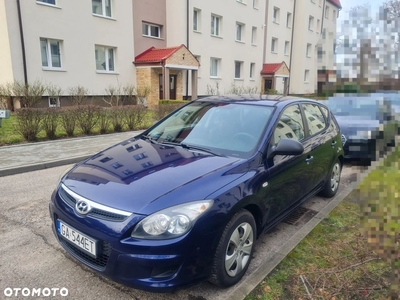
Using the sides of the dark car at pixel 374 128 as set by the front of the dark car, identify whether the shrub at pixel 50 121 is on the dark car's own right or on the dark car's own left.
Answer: on the dark car's own right

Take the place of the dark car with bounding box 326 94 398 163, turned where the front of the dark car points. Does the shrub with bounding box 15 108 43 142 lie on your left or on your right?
on your right

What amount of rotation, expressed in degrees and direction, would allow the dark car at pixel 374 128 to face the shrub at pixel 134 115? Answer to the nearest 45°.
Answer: approximately 90° to its right

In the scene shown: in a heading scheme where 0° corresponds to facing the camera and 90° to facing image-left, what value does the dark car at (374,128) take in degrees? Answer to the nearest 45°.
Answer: approximately 45°

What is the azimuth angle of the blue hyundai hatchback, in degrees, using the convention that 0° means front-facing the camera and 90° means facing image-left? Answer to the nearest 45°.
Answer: approximately 45°

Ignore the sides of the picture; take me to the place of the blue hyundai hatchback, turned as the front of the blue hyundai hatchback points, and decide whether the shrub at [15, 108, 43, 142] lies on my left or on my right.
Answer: on my right

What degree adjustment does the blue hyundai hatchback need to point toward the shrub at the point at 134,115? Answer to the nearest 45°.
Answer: approximately 135° to its right

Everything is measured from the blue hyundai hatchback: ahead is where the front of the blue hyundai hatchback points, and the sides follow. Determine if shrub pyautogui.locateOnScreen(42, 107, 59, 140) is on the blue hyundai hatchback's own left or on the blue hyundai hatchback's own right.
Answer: on the blue hyundai hatchback's own right

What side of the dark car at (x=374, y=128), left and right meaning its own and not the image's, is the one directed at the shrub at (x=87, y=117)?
right
